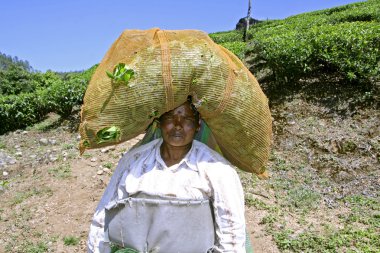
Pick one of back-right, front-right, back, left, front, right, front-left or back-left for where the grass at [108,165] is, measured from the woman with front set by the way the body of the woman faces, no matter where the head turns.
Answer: back

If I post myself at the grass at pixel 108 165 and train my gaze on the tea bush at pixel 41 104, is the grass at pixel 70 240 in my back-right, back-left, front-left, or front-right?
back-left

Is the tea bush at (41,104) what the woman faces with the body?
no

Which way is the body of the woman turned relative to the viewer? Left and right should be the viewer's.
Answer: facing the viewer

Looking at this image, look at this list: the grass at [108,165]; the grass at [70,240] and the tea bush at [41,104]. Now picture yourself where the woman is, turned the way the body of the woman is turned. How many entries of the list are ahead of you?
0

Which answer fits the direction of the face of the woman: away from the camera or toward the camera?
toward the camera

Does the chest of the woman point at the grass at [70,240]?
no
